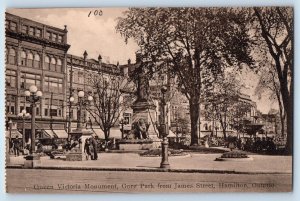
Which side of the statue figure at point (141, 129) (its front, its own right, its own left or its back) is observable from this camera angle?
front

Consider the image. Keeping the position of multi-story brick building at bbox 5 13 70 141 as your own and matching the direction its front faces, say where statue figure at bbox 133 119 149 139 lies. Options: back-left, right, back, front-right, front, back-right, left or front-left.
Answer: front-left

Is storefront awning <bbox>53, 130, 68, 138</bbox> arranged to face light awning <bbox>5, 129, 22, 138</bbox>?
no

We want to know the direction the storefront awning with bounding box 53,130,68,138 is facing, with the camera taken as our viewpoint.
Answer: facing the viewer and to the right of the viewer

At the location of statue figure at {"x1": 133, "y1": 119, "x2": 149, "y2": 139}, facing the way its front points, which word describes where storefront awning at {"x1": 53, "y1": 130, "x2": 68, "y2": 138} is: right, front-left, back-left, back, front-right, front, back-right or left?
right

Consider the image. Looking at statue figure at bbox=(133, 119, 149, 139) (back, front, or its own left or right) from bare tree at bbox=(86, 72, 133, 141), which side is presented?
right

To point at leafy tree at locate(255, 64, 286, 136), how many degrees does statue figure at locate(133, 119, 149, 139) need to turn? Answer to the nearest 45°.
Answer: approximately 90° to its left

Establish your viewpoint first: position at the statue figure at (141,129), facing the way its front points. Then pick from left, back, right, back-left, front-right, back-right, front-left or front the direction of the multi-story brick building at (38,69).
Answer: right

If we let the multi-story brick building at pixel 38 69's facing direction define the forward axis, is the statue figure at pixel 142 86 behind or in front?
in front

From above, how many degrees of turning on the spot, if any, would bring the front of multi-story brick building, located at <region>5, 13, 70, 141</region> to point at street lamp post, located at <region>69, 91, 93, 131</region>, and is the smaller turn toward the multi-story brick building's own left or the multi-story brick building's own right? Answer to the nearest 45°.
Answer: approximately 45° to the multi-story brick building's own left

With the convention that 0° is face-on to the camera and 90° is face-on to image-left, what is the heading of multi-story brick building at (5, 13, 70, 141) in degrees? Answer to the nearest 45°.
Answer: approximately 315°

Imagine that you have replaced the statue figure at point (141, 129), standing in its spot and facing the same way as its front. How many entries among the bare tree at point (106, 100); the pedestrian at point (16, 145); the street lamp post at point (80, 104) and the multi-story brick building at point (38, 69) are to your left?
0

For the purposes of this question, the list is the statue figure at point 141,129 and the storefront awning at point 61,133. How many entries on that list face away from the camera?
0

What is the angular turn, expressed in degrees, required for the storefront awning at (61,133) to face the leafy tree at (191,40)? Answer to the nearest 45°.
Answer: approximately 45° to its left
